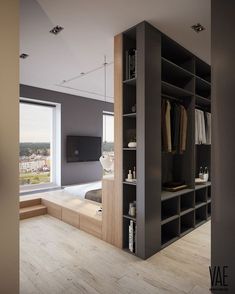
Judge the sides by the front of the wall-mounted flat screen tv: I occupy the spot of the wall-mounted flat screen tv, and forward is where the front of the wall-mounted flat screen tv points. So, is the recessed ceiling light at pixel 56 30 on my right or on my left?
on my right

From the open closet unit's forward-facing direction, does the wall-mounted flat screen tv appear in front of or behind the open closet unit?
behind

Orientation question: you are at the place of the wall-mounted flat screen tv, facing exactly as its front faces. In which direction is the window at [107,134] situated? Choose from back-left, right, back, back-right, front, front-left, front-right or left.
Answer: left

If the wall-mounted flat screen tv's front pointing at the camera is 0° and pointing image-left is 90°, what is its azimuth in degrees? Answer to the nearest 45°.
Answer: approximately 315°

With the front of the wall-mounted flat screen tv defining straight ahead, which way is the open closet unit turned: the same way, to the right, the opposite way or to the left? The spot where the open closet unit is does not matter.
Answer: the same way

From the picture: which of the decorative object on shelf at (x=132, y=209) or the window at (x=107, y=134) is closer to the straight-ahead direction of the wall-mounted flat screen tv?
the decorative object on shelf

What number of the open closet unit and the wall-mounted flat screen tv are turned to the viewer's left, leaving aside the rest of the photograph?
0
